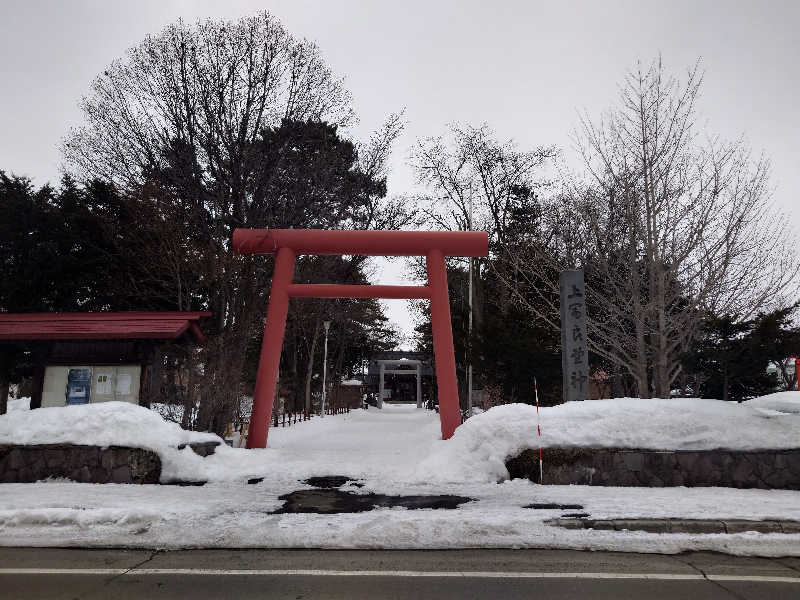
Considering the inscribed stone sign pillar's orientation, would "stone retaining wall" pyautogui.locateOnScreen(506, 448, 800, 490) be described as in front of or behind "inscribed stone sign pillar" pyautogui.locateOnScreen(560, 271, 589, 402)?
in front

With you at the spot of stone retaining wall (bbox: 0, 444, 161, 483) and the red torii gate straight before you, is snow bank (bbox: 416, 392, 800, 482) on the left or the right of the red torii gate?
right

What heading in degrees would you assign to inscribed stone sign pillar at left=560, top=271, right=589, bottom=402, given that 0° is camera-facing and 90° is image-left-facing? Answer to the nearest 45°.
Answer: approximately 0°

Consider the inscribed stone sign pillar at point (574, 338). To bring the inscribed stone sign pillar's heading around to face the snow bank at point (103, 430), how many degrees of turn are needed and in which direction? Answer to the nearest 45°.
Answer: approximately 45° to its right

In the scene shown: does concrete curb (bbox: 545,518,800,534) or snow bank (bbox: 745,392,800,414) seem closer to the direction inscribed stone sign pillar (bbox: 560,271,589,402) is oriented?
the concrete curb

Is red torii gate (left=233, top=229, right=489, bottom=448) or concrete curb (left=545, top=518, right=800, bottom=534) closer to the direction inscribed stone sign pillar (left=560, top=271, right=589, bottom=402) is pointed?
the concrete curb

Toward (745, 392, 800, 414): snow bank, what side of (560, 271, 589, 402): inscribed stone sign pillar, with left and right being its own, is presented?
left

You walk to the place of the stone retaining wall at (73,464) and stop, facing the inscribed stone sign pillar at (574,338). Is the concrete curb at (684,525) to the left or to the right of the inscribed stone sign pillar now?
right
